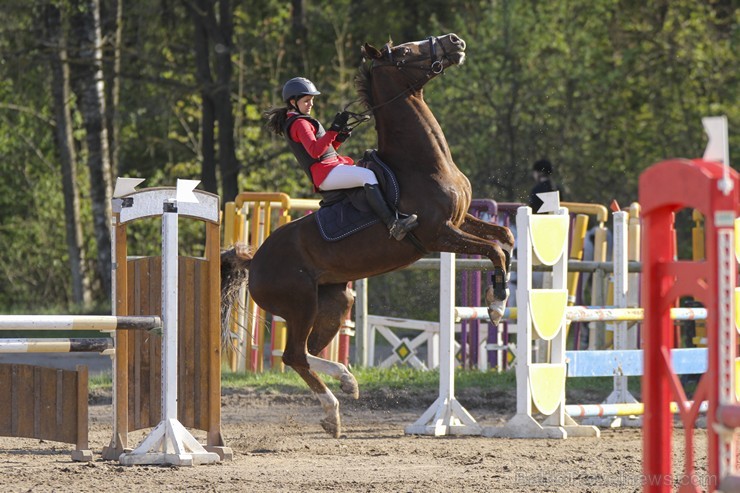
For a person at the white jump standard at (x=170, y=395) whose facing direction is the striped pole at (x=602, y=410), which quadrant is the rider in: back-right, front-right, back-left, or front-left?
front-left

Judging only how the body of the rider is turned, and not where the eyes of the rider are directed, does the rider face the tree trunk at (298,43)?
no

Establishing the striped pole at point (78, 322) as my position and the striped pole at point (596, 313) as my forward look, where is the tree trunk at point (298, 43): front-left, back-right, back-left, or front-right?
front-left

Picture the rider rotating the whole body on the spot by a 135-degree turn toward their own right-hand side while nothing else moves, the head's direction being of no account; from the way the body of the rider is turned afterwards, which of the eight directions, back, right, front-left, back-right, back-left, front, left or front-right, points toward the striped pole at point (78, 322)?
front

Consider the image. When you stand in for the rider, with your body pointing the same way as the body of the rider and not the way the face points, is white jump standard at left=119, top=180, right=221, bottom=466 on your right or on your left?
on your right

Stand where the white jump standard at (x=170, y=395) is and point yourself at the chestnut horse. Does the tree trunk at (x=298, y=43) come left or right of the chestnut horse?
left

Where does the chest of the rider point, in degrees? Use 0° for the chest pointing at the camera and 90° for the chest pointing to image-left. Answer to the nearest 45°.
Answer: approximately 270°

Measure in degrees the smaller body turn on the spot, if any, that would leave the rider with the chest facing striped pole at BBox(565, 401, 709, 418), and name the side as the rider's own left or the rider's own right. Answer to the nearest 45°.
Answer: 0° — they already face it
